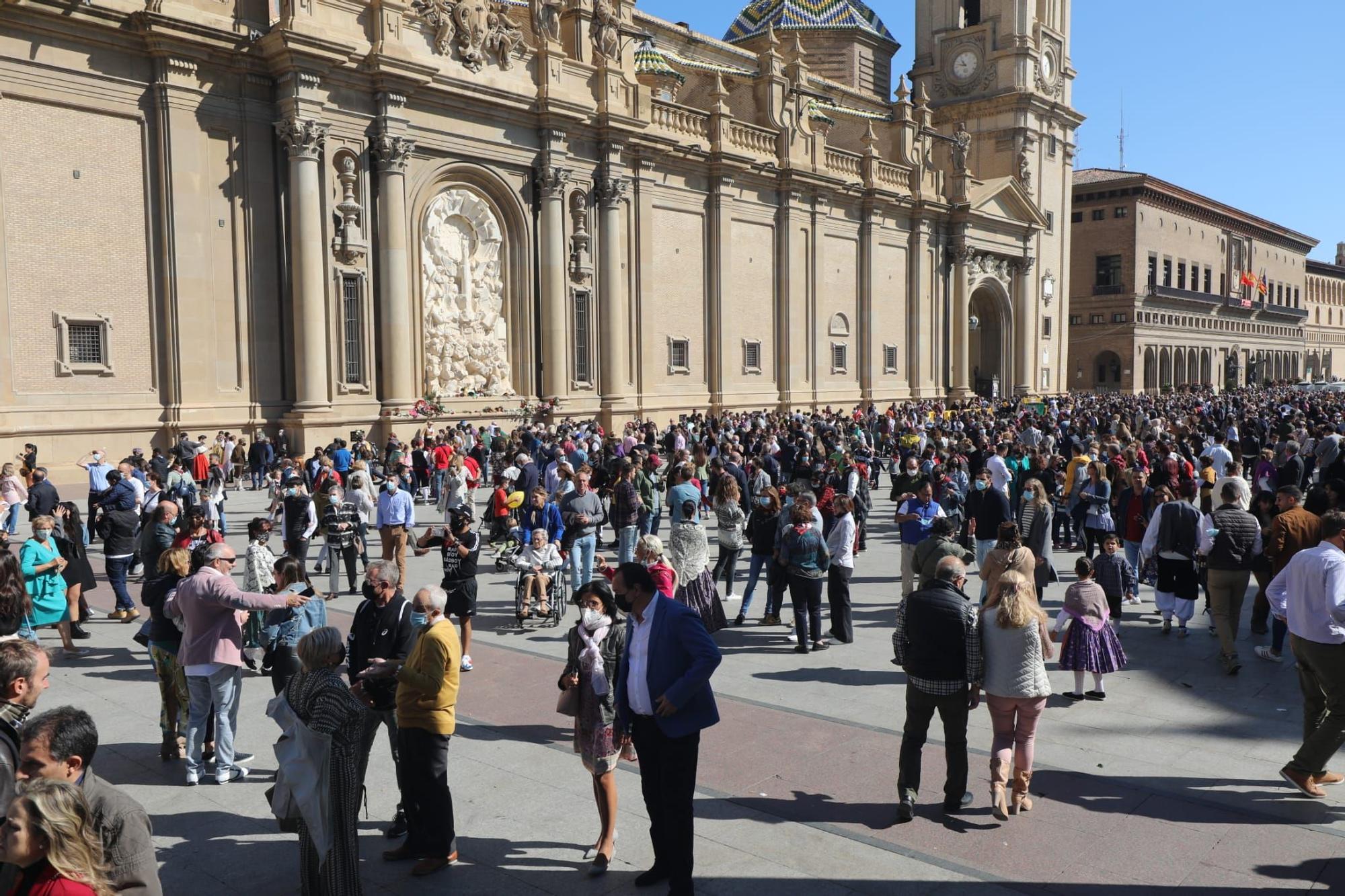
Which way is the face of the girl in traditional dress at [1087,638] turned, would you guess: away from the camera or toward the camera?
away from the camera

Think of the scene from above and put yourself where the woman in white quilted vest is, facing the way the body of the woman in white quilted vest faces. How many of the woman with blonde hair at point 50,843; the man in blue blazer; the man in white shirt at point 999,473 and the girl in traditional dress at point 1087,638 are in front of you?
2

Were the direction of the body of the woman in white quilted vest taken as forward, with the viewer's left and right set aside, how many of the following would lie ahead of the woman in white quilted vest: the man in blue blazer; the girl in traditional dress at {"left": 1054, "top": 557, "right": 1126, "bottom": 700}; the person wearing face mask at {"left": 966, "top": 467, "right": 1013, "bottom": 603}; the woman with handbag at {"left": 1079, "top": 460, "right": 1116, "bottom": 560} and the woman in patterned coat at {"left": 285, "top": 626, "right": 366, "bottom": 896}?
3

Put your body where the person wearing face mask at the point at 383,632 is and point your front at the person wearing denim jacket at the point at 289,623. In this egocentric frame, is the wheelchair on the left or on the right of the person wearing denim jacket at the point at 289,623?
right

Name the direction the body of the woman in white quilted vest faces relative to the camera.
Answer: away from the camera

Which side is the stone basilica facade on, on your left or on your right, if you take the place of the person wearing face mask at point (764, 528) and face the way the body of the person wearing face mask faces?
on your right

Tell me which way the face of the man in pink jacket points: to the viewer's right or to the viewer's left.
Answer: to the viewer's right

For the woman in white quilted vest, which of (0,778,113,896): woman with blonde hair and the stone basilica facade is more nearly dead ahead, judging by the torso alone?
the stone basilica facade

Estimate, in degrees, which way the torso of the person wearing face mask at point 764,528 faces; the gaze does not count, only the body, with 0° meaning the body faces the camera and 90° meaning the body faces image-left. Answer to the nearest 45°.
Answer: approximately 45°

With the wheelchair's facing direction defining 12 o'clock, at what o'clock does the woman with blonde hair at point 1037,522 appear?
The woman with blonde hair is roughly at 9 o'clock from the wheelchair.

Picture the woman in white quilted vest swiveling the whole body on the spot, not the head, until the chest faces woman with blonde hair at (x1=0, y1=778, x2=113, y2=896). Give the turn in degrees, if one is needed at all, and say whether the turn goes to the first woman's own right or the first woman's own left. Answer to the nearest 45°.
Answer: approximately 135° to the first woman's own left

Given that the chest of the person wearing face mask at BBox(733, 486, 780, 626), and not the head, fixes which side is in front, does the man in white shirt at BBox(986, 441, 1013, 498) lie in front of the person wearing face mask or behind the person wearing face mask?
behind
